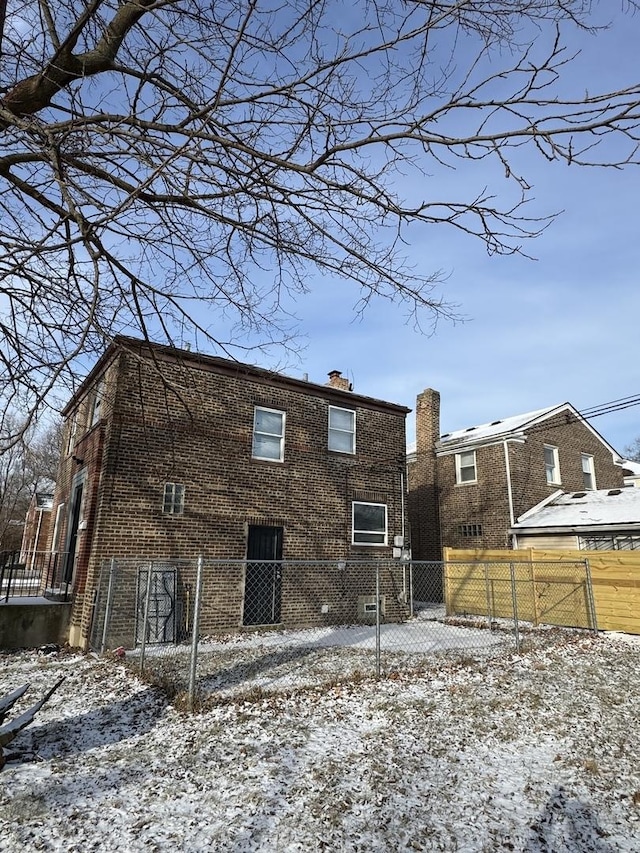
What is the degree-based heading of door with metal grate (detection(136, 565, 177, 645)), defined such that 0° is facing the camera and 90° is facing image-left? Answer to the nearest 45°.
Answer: approximately 0°

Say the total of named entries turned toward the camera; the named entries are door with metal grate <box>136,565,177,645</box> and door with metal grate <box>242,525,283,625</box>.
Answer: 2

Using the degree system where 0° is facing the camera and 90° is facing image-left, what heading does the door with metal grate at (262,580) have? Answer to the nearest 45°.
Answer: approximately 0°

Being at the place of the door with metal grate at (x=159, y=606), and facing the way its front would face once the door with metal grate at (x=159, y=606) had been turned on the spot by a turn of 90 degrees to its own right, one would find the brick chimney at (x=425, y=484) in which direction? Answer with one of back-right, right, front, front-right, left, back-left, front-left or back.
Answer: back-right

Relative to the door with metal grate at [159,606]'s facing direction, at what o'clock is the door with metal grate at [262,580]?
the door with metal grate at [262,580] is roughly at 8 o'clock from the door with metal grate at [159,606].

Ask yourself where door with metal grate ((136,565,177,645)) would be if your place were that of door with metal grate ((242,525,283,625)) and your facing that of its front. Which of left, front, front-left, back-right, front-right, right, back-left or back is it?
front-right
